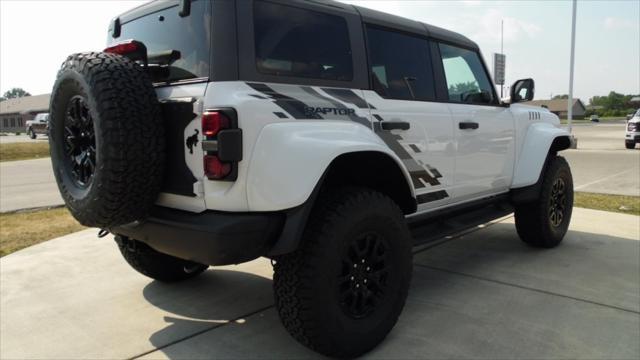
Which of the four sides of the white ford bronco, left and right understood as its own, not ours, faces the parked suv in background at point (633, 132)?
front

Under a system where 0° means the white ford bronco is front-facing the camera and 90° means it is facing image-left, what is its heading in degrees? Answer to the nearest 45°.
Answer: approximately 225°
